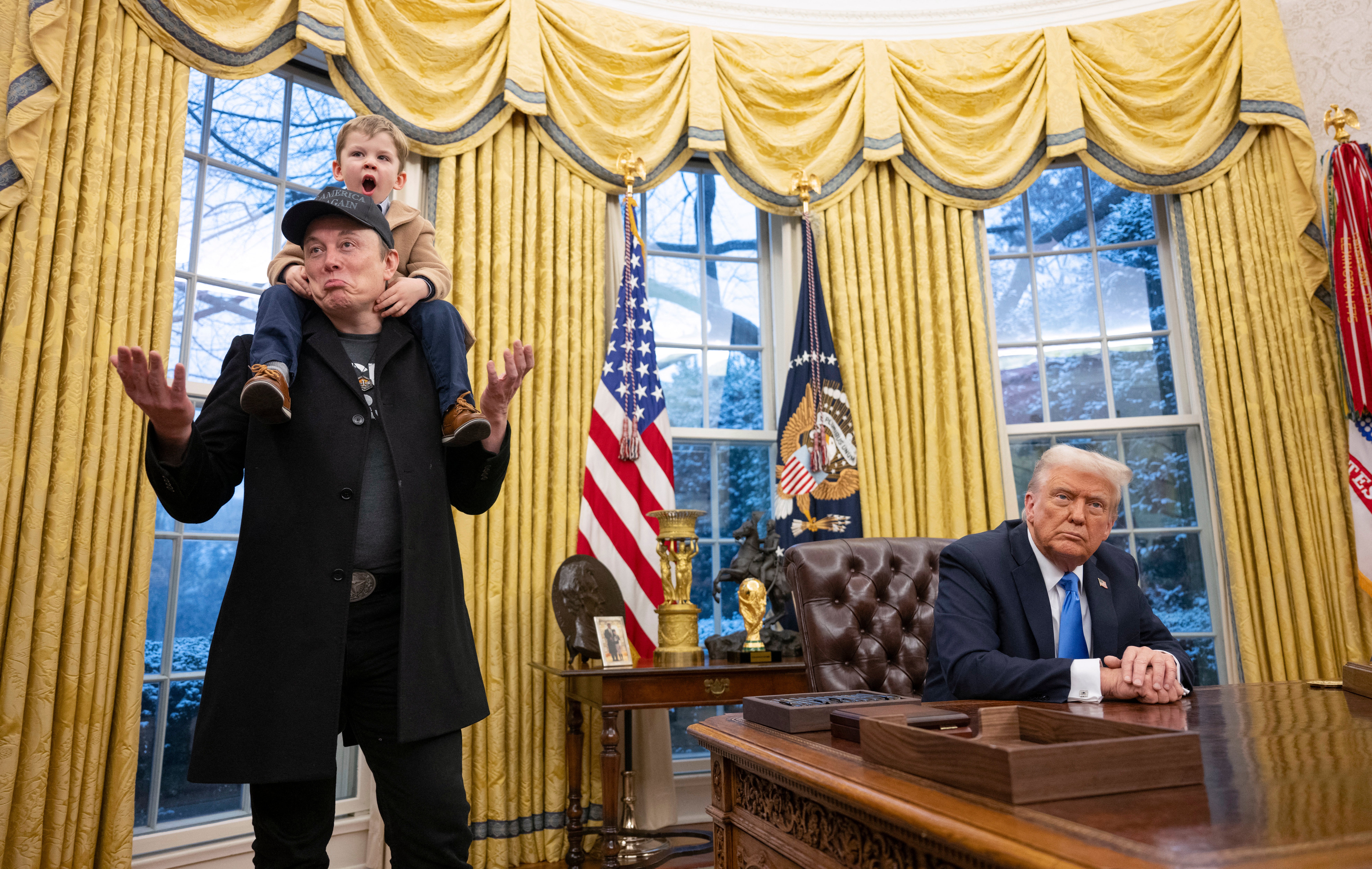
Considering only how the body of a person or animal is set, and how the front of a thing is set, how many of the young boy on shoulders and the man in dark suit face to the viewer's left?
0

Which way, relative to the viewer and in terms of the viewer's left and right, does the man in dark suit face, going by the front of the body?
facing the viewer and to the right of the viewer

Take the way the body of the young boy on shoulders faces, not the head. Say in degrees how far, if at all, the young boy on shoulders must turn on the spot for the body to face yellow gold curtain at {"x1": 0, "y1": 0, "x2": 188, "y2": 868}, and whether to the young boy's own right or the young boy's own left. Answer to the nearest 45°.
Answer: approximately 135° to the young boy's own right

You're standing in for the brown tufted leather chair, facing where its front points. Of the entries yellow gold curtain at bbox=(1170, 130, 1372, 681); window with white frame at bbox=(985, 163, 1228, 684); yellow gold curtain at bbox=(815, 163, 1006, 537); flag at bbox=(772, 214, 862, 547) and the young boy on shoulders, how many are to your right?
1

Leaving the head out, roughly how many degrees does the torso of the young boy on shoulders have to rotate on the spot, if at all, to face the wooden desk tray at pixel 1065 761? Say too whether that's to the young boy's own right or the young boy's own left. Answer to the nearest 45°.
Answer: approximately 45° to the young boy's own left

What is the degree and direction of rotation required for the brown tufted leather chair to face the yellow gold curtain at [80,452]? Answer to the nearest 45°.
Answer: approximately 135° to its right

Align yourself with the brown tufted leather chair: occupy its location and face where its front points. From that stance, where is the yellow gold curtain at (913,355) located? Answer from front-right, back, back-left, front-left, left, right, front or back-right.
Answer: back-left

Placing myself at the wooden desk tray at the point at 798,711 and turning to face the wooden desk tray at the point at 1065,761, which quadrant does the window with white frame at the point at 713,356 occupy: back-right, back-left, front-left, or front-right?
back-left

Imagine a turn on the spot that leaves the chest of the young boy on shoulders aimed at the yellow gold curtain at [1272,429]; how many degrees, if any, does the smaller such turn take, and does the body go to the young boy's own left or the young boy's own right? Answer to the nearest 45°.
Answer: approximately 90° to the young boy's own left

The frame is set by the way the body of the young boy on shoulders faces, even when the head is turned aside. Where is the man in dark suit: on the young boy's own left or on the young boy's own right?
on the young boy's own left

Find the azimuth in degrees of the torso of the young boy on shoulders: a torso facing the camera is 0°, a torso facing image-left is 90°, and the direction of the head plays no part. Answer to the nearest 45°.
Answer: approximately 0°

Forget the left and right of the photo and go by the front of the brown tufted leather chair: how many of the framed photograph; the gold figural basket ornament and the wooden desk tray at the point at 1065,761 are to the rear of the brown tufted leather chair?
2

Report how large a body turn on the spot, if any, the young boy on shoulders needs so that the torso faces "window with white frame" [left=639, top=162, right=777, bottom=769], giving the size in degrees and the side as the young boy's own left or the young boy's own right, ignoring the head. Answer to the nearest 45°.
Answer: approximately 135° to the young boy's own left

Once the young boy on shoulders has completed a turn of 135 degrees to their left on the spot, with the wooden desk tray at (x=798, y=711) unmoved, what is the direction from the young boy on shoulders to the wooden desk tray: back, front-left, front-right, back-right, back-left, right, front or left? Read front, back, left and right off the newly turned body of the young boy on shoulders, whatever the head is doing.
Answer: right

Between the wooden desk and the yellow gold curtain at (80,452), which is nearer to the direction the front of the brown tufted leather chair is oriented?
the wooden desk
